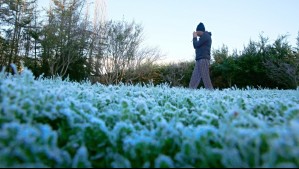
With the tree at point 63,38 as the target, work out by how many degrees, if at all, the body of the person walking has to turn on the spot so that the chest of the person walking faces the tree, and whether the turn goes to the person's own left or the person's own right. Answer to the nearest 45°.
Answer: approximately 45° to the person's own right

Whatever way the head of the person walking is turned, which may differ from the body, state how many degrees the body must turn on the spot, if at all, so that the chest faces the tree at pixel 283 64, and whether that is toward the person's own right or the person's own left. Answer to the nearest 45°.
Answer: approximately 135° to the person's own right

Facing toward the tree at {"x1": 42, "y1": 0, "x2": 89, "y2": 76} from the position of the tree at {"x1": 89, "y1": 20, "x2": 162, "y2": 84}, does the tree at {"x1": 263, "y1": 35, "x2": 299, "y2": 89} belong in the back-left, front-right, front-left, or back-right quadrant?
back-left

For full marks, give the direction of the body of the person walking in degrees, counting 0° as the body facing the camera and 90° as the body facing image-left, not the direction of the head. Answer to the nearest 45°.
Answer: approximately 90°
